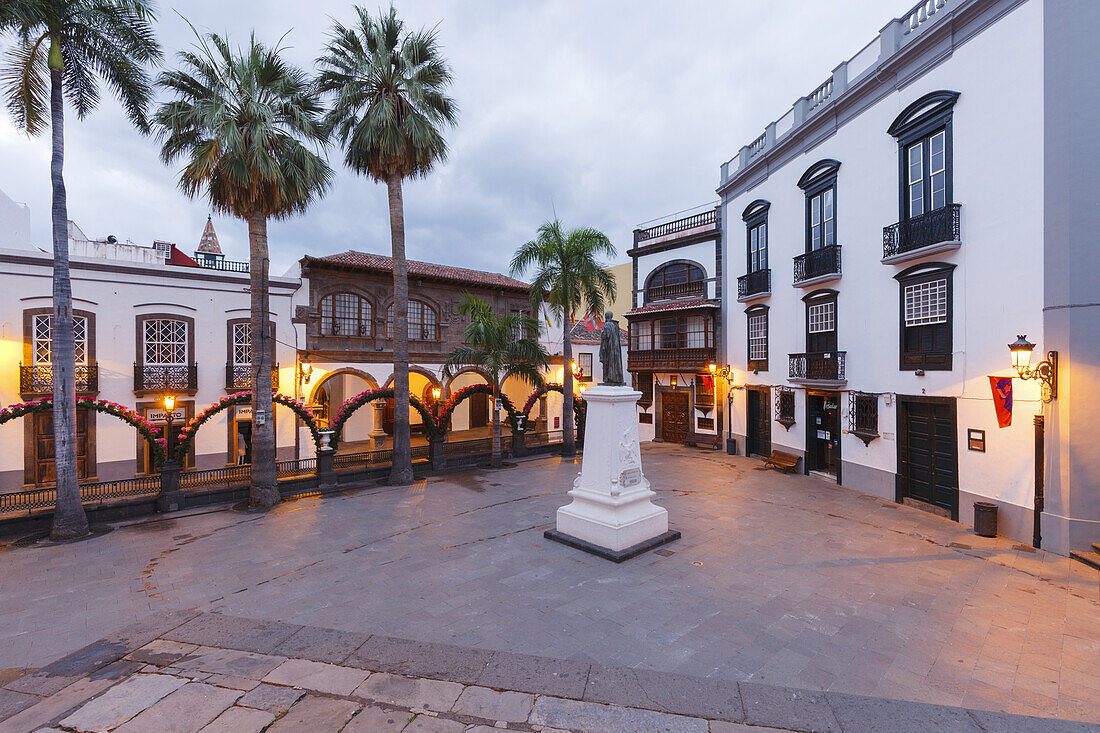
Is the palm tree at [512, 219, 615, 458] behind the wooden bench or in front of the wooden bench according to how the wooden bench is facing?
in front

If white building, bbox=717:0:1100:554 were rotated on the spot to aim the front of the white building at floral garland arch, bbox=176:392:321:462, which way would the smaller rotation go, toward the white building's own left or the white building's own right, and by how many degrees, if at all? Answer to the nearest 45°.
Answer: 0° — it already faces it

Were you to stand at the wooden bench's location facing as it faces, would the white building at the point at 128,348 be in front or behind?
in front

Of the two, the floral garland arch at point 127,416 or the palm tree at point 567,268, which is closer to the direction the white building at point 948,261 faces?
the floral garland arch

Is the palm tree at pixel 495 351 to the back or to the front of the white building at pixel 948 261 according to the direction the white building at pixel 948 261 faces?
to the front

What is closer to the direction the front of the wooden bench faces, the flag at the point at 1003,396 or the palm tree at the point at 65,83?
the palm tree

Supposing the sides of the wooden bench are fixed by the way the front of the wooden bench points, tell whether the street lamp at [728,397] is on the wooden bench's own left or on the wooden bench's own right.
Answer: on the wooden bench's own right

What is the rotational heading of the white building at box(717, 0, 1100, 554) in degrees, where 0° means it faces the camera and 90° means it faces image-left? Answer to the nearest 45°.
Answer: approximately 45°

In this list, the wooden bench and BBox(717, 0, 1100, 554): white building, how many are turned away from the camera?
0

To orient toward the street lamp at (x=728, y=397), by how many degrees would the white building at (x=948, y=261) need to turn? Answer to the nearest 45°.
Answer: approximately 90° to its right

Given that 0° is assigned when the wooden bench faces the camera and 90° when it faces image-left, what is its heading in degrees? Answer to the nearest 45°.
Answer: approximately 45°

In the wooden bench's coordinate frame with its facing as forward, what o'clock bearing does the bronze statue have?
The bronze statue is roughly at 11 o'clock from the wooden bench.

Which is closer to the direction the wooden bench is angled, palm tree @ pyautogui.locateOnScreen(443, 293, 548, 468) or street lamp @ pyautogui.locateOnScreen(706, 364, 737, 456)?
the palm tree

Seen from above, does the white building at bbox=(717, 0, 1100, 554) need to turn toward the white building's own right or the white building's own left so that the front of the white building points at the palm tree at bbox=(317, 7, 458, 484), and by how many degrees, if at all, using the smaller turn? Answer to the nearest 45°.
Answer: approximately 45° to the white building's own right

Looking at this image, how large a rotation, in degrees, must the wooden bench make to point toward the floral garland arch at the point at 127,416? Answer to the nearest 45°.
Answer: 0° — it already faces it

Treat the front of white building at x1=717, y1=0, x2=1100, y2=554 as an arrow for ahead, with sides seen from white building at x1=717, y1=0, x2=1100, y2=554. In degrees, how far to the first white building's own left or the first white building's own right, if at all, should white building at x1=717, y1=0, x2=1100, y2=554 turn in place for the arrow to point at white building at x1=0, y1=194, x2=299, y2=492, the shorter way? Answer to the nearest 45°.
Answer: approximately 45° to the first white building's own right

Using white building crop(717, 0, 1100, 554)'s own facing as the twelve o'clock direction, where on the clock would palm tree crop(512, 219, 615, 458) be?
The palm tree is roughly at 2 o'clock from the white building.
